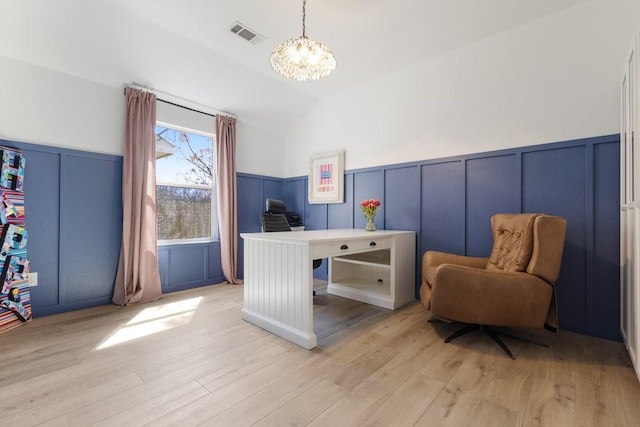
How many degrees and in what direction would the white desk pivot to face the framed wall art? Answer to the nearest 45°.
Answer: approximately 135° to its left

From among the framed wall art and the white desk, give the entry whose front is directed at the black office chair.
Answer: the framed wall art

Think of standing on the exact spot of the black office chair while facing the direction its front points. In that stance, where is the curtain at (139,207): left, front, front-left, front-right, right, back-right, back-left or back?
back-right

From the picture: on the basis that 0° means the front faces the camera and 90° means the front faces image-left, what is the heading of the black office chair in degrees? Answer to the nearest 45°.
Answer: approximately 315°

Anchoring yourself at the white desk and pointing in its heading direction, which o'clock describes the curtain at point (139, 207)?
The curtain is roughly at 5 o'clock from the white desk.

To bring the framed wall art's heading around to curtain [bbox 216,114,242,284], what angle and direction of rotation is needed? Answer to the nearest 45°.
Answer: approximately 45° to its right

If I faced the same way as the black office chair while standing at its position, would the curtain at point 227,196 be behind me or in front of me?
behind
